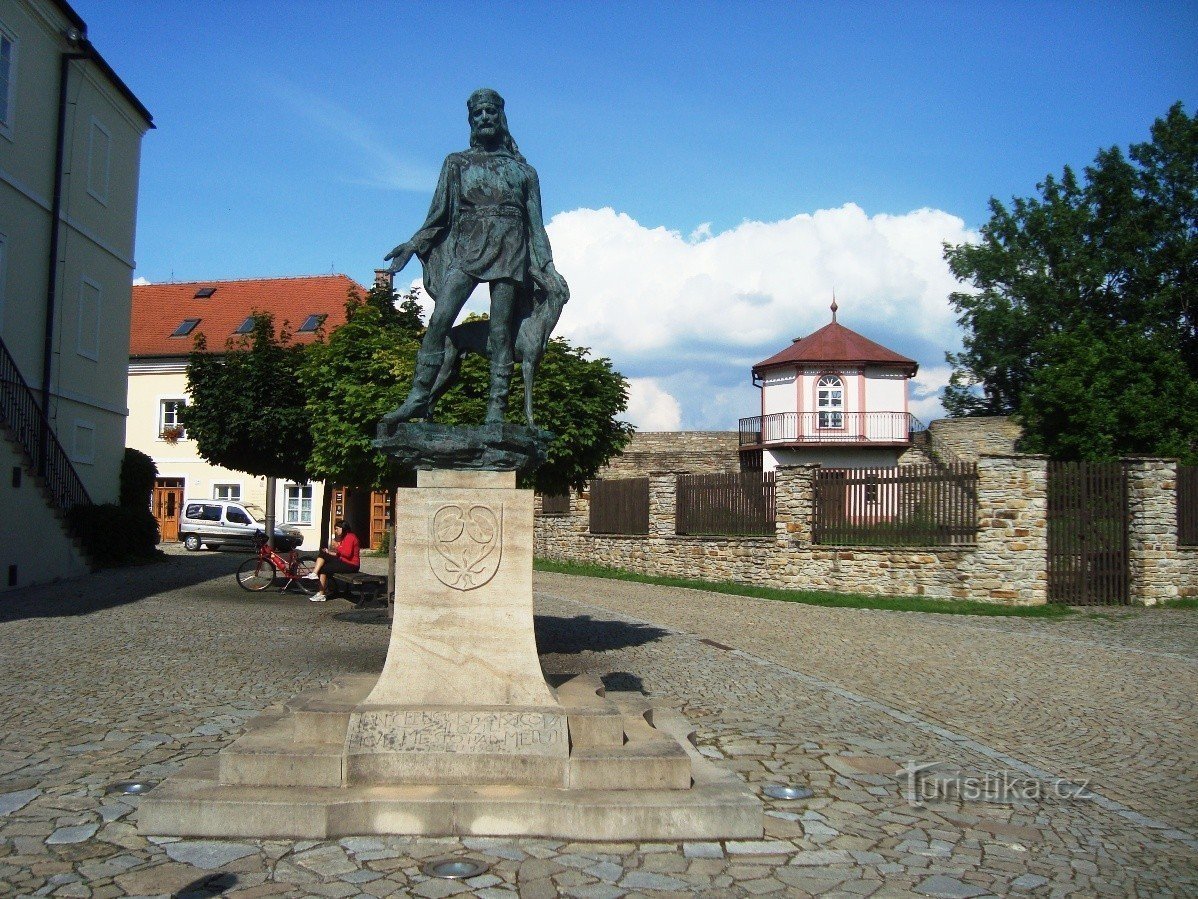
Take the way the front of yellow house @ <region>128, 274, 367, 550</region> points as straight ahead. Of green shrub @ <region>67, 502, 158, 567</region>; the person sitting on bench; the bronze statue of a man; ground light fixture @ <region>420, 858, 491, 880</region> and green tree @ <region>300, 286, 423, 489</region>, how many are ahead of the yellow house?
5

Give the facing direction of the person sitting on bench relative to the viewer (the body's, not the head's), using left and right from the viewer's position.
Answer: facing to the left of the viewer

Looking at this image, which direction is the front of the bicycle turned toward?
to the viewer's left

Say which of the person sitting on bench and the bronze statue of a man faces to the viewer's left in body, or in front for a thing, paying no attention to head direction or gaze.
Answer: the person sitting on bench

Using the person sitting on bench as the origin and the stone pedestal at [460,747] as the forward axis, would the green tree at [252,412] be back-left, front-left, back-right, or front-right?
back-right

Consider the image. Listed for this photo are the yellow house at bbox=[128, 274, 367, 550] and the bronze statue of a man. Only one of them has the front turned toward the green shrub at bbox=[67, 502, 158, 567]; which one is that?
the yellow house

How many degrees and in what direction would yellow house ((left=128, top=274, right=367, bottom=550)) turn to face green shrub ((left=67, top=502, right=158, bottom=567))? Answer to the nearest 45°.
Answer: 0° — it already faces it
